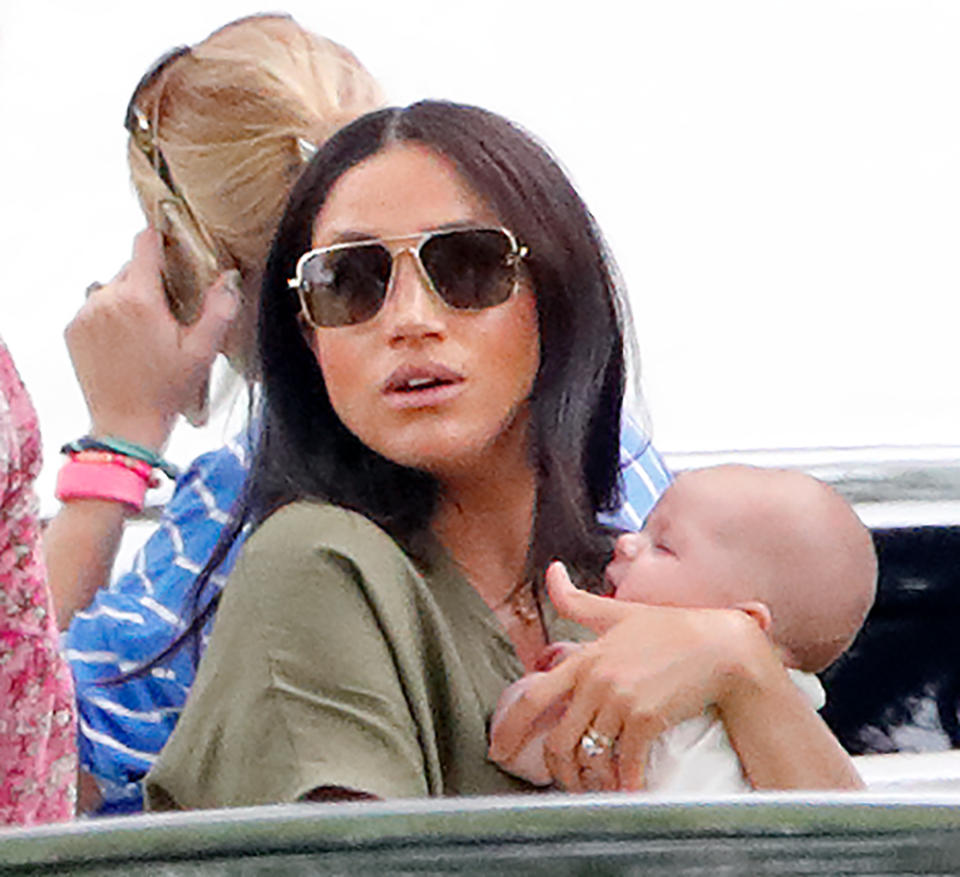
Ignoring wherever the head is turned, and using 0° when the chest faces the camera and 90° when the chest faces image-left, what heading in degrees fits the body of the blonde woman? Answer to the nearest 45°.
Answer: approximately 135°

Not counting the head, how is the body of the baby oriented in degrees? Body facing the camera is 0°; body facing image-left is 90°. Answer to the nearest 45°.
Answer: approximately 90°

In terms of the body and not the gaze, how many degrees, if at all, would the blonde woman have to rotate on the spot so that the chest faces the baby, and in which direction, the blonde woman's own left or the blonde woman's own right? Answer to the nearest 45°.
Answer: approximately 180°

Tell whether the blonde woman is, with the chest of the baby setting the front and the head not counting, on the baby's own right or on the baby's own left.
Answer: on the baby's own right

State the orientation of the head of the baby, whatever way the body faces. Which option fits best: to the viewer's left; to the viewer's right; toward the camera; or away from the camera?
to the viewer's left

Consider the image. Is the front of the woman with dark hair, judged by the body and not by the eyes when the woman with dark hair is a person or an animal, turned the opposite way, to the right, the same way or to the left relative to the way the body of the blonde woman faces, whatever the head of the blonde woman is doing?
the opposite way
